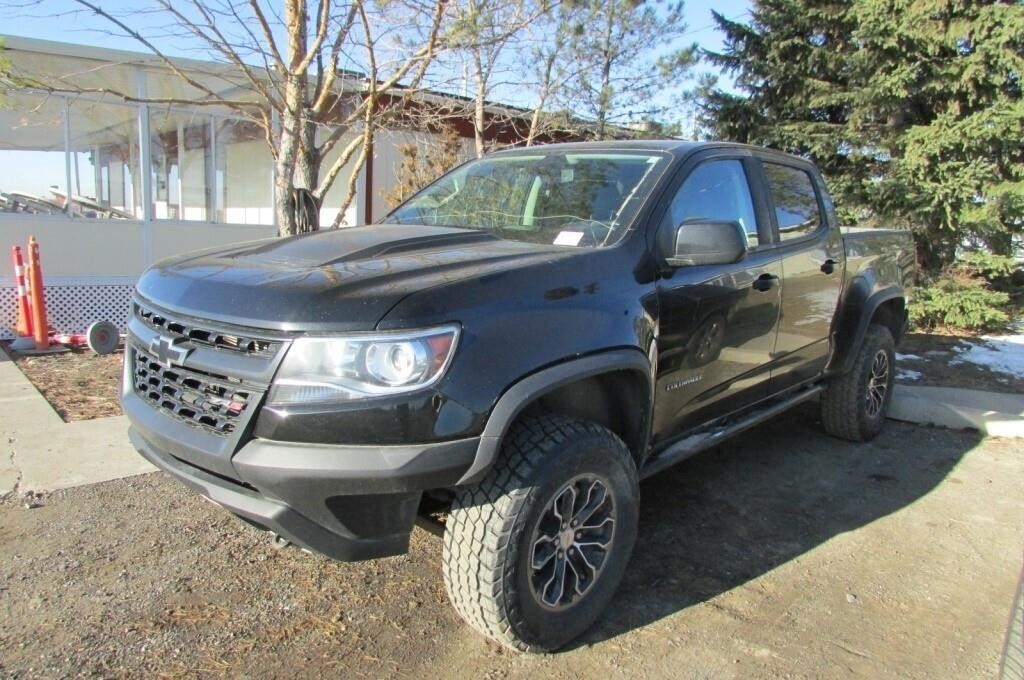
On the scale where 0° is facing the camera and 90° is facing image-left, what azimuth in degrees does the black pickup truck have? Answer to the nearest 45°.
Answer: approximately 45°

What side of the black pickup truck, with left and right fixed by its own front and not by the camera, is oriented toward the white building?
right

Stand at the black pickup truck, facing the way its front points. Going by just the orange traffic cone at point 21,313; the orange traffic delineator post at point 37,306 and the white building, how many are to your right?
3

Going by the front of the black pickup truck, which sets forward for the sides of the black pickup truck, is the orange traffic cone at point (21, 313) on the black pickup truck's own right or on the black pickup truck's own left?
on the black pickup truck's own right

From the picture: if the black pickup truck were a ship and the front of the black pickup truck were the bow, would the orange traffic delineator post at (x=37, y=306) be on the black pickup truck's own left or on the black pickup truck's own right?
on the black pickup truck's own right

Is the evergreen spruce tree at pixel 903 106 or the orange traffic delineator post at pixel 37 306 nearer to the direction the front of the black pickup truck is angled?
the orange traffic delineator post

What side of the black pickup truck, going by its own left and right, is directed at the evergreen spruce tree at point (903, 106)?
back
